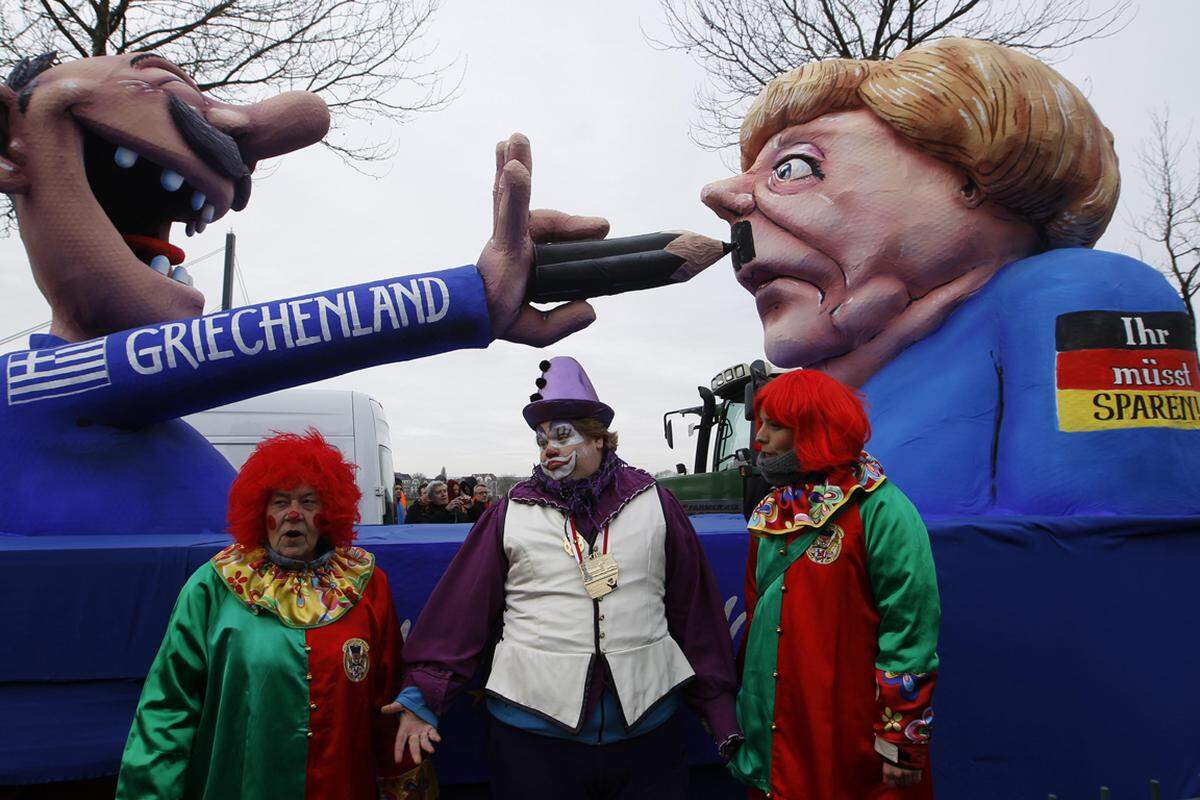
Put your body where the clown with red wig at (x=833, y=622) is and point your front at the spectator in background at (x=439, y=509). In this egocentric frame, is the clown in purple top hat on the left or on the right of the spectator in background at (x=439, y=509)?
left

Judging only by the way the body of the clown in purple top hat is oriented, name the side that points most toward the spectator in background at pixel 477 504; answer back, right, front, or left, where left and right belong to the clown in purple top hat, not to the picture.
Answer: back

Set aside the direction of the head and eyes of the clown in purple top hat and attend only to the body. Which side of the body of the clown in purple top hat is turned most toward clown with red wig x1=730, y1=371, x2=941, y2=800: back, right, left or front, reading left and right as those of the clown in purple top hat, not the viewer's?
left

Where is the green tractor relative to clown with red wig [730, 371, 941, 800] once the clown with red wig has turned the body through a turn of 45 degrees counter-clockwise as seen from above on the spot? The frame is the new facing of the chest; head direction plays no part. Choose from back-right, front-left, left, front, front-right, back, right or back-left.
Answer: back

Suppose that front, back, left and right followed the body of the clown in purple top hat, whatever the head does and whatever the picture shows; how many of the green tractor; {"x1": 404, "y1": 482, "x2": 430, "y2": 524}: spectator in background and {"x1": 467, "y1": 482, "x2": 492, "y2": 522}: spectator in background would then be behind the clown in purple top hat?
3

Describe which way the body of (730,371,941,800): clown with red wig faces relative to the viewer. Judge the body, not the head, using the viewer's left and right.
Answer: facing the viewer and to the left of the viewer

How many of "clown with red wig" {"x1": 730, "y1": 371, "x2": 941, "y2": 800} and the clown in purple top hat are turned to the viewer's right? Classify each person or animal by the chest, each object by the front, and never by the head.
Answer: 0

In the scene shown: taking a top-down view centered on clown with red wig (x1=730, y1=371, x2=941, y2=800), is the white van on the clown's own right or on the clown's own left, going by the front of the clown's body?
on the clown's own right

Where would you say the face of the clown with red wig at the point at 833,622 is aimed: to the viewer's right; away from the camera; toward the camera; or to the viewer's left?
to the viewer's left

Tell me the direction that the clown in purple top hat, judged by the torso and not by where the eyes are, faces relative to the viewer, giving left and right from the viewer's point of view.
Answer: facing the viewer

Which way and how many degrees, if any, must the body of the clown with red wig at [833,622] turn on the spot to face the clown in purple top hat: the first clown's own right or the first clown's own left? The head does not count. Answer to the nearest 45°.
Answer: approximately 45° to the first clown's own right

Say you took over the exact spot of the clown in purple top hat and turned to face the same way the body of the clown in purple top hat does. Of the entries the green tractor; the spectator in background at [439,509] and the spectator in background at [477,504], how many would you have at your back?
3
